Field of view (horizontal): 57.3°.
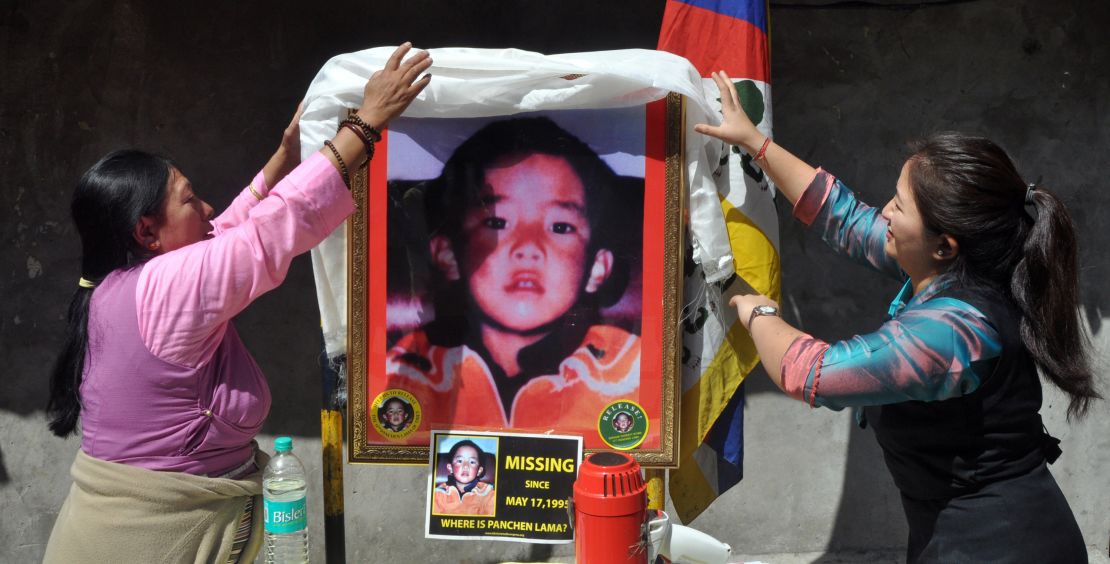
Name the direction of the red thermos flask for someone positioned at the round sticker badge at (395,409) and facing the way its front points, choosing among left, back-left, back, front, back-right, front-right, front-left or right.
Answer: front-left

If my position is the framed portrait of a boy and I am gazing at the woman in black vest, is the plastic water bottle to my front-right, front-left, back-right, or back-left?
back-right

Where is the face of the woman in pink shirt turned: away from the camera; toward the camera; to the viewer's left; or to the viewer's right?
to the viewer's right

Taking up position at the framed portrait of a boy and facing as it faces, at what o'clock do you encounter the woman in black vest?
The woman in black vest is roughly at 10 o'clock from the framed portrait of a boy.

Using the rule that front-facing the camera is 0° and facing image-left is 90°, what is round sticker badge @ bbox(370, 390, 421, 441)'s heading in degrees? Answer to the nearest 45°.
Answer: approximately 0°

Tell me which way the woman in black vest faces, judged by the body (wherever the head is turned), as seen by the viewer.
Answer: to the viewer's left

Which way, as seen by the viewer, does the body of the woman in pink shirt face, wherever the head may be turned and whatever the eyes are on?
to the viewer's right
